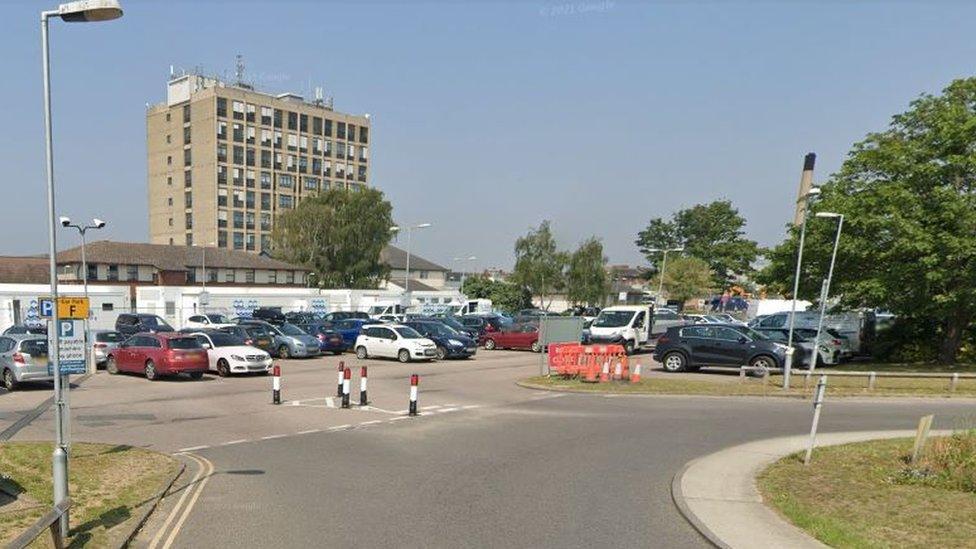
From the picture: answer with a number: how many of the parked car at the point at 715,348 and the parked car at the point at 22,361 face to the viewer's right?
1

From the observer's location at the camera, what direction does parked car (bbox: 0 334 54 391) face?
facing away from the viewer and to the left of the viewer

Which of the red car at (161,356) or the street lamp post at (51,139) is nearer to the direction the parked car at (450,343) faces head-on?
the street lamp post

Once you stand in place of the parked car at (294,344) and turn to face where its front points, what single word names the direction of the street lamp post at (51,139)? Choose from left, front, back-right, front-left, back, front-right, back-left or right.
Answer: front-right

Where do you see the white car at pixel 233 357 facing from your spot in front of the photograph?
facing the viewer and to the right of the viewer

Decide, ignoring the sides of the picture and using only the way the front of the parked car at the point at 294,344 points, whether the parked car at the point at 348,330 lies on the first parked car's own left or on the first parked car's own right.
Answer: on the first parked car's own left

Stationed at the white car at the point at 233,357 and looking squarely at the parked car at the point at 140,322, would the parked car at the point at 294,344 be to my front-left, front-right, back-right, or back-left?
front-right
